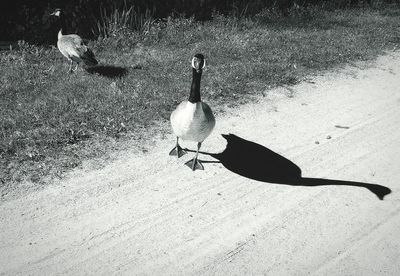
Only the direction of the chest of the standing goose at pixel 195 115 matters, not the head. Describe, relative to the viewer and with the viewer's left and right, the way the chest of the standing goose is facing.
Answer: facing the viewer

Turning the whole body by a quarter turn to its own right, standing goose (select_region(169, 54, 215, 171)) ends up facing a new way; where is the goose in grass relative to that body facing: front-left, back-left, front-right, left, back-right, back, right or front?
front-right

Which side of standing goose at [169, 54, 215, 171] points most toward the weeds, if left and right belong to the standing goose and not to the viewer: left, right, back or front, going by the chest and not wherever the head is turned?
back

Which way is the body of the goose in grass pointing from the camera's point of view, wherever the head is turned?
to the viewer's left

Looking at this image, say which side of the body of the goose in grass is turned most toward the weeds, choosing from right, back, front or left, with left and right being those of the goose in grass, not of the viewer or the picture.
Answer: right
